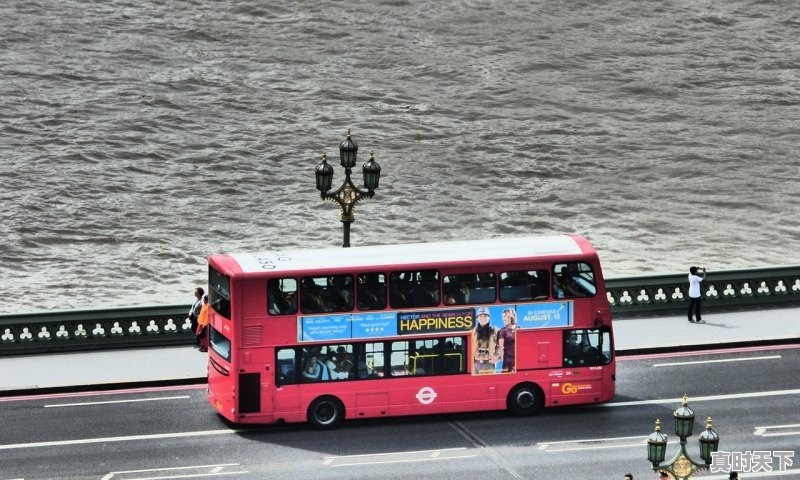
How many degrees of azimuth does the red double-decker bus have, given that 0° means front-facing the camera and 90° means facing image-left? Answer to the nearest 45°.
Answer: approximately 270°

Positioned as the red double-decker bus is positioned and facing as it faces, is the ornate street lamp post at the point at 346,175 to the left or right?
on its left
